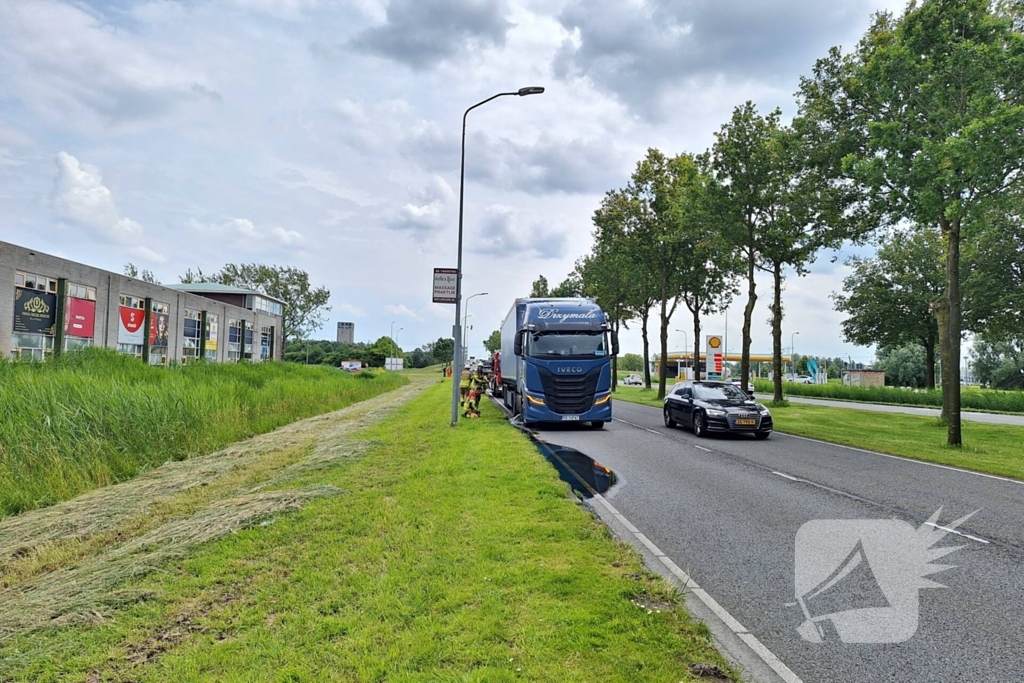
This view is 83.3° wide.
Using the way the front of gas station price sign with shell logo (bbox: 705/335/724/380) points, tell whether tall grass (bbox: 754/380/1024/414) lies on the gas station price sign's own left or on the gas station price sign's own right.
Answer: on the gas station price sign's own left

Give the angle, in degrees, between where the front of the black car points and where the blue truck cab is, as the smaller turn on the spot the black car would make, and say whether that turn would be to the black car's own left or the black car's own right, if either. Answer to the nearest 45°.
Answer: approximately 135° to the black car's own right

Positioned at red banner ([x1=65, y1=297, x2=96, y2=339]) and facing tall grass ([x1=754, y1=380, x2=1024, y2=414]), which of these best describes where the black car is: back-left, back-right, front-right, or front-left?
front-right

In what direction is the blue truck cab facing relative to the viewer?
toward the camera

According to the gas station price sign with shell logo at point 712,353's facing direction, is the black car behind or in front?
in front

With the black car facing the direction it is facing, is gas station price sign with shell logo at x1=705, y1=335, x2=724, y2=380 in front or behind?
behind

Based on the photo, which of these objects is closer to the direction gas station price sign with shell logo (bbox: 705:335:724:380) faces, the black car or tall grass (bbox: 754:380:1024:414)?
the black car

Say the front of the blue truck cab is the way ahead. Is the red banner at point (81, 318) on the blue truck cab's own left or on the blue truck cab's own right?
on the blue truck cab's own right

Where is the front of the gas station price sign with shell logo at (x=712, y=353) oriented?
toward the camera

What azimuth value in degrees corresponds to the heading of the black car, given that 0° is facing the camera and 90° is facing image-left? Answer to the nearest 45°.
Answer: approximately 315°

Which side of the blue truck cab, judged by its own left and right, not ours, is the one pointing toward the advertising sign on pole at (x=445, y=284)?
right

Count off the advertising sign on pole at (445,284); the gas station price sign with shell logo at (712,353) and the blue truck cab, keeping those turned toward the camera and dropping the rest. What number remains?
3
